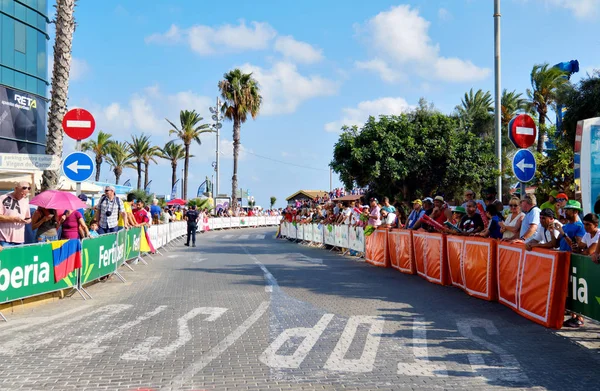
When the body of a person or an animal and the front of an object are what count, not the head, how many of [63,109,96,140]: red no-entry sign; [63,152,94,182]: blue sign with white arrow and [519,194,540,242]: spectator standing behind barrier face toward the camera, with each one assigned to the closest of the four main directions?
2

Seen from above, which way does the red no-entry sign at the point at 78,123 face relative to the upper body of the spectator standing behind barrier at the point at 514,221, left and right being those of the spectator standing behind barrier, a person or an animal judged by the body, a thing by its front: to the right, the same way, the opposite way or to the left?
to the left

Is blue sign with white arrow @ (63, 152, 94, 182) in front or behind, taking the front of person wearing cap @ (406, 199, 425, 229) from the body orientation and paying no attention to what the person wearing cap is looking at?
in front

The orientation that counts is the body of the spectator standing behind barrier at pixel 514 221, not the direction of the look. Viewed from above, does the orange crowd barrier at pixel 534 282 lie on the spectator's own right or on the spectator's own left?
on the spectator's own left

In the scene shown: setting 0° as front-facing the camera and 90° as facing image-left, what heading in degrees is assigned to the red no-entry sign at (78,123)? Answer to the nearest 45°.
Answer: approximately 0°

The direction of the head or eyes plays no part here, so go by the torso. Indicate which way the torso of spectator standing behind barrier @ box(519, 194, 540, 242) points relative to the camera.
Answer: to the viewer's left

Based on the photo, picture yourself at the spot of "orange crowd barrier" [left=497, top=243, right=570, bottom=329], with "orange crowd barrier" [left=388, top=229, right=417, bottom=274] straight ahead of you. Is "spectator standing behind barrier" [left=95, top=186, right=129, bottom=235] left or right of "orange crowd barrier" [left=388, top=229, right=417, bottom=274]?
left

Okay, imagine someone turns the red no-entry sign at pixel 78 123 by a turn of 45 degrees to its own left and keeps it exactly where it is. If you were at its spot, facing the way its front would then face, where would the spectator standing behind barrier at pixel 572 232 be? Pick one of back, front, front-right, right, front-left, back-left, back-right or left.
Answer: front

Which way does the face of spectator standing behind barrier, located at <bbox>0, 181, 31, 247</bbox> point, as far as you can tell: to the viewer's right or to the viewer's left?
to the viewer's right

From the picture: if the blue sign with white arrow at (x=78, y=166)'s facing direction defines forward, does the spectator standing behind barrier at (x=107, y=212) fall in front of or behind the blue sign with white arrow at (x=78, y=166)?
behind

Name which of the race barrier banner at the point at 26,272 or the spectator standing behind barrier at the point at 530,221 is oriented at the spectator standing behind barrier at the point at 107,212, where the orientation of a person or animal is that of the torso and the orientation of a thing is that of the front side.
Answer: the spectator standing behind barrier at the point at 530,221

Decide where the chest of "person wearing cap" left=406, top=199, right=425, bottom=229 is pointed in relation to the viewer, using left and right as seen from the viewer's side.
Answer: facing the viewer and to the left of the viewer

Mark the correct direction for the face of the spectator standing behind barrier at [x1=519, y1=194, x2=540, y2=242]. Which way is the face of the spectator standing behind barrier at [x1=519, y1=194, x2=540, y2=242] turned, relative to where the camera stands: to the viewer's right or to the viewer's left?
to the viewer's left

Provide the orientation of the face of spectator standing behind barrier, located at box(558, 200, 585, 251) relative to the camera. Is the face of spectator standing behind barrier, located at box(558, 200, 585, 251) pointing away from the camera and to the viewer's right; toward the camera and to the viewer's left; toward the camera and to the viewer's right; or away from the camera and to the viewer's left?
toward the camera and to the viewer's left
